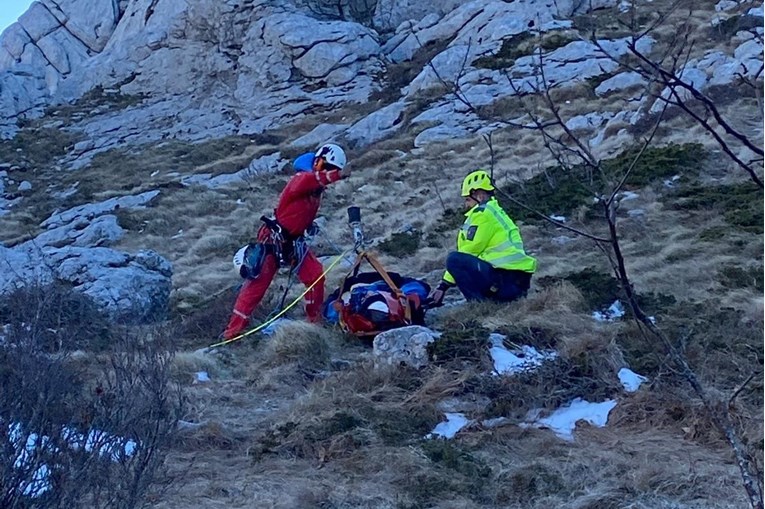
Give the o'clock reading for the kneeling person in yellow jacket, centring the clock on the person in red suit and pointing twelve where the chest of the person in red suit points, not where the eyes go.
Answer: The kneeling person in yellow jacket is roughly at 1 o'clock from the person in red suit.

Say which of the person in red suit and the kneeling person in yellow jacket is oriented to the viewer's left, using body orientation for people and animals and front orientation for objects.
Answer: the kneeling person in yellow jacket

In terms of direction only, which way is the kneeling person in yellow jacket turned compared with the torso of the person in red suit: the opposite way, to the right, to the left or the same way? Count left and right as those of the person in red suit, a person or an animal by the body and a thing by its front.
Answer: the opposite way

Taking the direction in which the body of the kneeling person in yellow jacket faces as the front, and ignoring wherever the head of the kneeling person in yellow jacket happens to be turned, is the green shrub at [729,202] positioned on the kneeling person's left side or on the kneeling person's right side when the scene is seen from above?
on the kneeling person's right side

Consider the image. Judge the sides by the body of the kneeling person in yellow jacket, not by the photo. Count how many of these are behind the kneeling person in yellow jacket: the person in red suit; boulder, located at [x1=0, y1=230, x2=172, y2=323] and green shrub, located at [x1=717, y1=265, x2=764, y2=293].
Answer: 1

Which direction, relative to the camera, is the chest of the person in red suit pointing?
to the viewer's right

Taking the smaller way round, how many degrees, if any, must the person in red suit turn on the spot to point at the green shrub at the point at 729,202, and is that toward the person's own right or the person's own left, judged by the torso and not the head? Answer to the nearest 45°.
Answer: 0° — they already face it

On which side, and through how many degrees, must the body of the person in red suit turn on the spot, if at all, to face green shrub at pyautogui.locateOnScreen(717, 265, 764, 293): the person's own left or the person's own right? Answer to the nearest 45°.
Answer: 0° — they already face it

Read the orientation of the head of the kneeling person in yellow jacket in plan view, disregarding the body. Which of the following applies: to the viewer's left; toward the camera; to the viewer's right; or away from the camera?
to the viewer's left

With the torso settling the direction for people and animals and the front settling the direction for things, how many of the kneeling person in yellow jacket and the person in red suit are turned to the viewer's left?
1

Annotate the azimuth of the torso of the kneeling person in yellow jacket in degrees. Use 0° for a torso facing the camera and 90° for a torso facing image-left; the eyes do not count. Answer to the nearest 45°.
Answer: approximately 90°

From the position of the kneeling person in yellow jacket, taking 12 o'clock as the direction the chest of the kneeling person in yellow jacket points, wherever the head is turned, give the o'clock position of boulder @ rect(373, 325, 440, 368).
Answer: The boulder is roughly at 10 o'clock from the kneeling person in yellow jacket.
